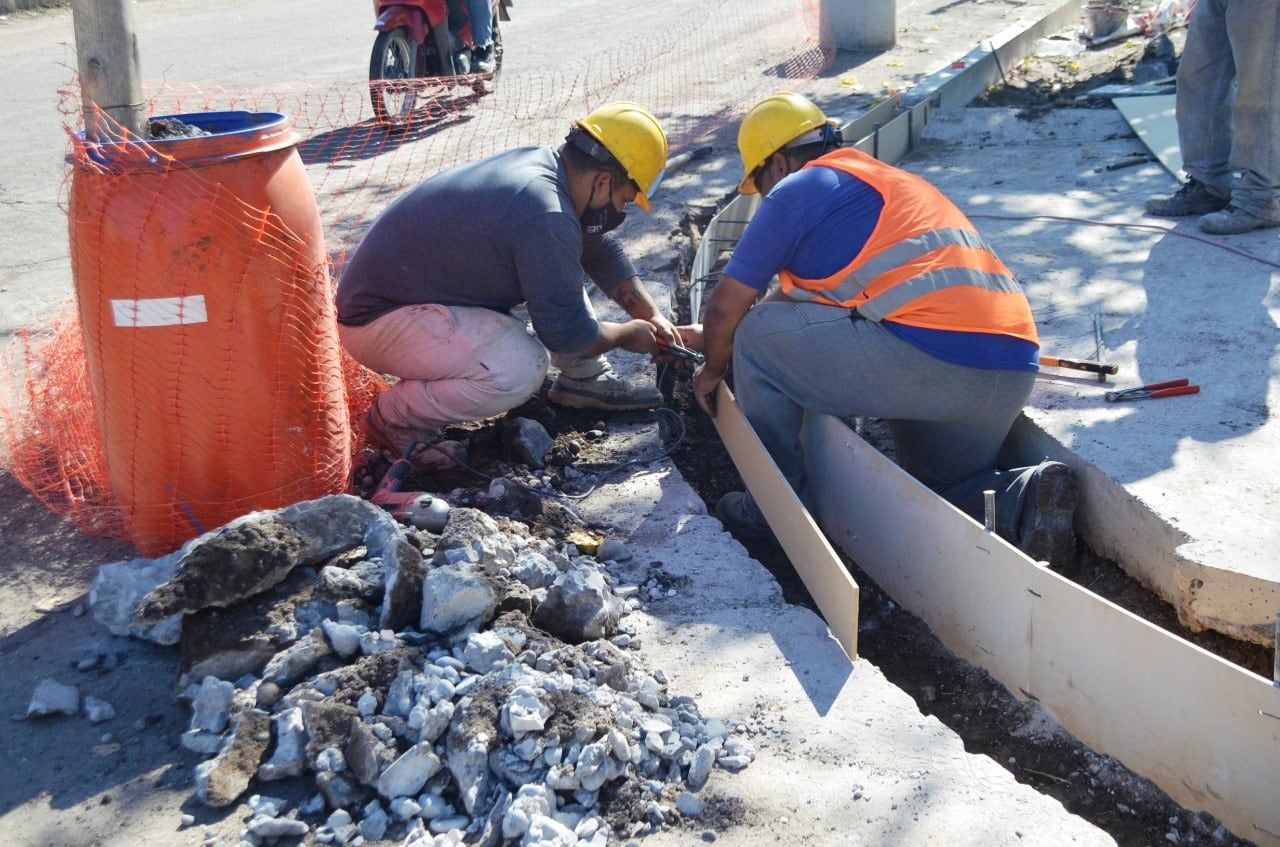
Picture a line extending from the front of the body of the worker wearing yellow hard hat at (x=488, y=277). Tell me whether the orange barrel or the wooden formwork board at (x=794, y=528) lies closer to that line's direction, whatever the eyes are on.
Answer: the wooden formwork board

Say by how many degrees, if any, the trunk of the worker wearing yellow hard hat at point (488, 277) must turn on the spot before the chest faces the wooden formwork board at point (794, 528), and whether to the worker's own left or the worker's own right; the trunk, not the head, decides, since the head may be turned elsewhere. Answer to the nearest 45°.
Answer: approximately 45° to the worker's own right

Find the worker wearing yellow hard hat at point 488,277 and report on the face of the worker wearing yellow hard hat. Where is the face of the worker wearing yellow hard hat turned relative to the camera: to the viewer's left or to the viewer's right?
to the viewer's right

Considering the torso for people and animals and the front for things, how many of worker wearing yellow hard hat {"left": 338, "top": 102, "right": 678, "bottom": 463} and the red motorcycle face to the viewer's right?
1

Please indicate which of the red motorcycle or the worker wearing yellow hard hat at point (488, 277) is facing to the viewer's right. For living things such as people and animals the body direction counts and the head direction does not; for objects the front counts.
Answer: the worker wearing yellow hard hat

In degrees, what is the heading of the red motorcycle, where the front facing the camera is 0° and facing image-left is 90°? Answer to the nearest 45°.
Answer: approximately 45°

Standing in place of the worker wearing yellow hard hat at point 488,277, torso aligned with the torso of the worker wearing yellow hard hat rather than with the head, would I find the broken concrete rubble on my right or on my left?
on my right

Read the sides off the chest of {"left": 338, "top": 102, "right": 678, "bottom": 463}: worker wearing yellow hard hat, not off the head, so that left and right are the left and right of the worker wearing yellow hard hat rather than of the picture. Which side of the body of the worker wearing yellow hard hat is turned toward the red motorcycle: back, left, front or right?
left

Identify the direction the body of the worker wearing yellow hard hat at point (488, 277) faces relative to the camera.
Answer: to the viewer's right
